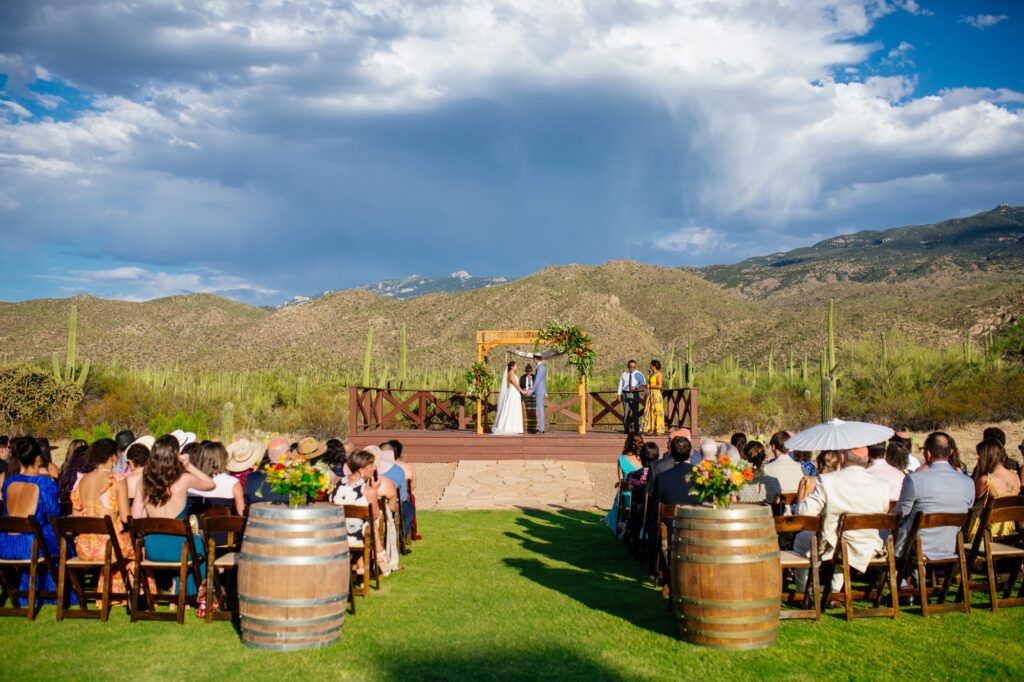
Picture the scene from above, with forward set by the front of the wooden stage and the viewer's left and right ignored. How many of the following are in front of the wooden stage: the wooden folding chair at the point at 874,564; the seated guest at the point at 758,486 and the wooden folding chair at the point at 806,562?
3

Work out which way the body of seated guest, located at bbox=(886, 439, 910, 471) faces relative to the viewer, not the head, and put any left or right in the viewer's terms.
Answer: facing away from the viewer

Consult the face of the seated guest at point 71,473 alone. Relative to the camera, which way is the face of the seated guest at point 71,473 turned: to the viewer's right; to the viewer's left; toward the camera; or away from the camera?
away from the camera

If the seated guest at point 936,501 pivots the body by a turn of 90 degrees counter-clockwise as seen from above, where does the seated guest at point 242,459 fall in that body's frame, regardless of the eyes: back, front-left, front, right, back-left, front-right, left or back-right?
front

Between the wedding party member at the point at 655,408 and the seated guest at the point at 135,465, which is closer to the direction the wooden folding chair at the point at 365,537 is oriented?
the wedding party member

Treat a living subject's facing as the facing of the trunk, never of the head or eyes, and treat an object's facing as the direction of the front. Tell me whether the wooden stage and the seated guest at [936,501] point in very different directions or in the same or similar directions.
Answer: very different directions

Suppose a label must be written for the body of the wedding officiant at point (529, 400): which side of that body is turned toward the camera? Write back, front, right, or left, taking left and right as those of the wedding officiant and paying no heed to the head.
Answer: front

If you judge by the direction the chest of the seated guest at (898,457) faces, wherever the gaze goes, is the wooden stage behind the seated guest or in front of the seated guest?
in front

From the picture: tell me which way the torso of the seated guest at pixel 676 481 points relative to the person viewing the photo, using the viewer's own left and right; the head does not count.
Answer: facing away from the viewer and to the left of the viewer

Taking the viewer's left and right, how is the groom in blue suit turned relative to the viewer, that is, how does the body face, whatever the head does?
facing to the left of the viewer

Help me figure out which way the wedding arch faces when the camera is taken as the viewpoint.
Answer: facing the viewer

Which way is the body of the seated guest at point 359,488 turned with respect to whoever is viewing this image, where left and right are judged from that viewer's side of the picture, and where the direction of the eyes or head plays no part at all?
facing away from the viewer and to the right of the viewer

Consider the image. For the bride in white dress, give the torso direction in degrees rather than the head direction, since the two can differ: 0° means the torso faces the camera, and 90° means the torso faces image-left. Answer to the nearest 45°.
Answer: approximately 270°

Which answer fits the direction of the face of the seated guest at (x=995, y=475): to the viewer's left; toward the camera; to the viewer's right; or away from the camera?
away from the camera

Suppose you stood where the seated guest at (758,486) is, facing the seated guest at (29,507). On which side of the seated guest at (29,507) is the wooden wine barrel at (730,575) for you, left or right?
left

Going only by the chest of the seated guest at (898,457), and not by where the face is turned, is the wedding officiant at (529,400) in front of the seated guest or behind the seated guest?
in front
